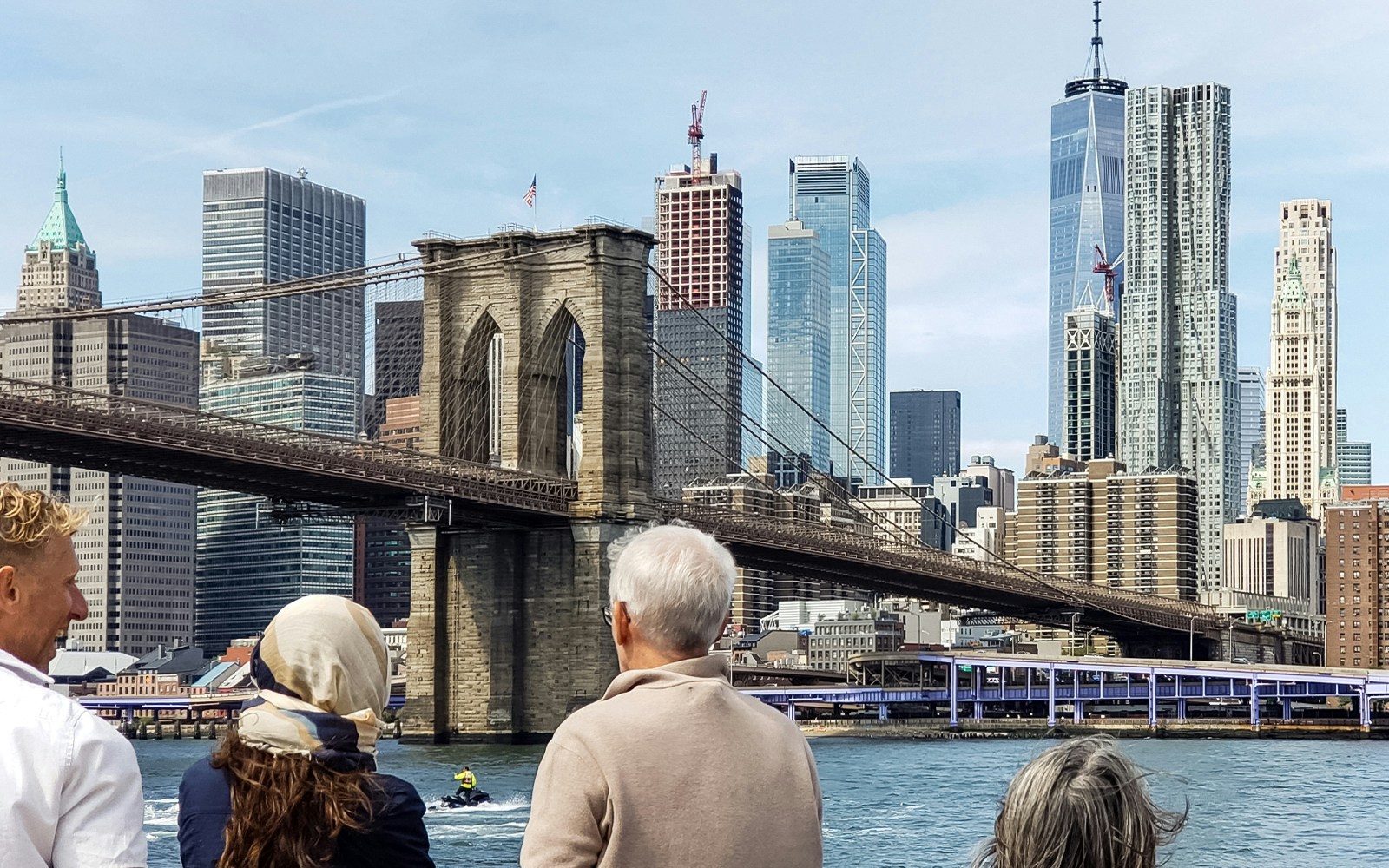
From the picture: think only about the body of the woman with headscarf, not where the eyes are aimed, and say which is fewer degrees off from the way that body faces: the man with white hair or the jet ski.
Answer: the jet ski

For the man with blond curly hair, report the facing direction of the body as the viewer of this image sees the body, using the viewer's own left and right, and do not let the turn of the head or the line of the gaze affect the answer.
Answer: facing away from the viewer and to the right of the viewer

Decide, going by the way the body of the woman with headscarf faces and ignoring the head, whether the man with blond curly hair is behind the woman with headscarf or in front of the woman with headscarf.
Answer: behind

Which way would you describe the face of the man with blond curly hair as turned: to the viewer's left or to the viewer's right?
to the viewer's right

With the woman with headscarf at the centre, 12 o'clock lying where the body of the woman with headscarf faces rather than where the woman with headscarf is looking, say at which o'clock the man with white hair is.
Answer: The man with white hair is roughly at 3 o'clock from the woman with headscarf.

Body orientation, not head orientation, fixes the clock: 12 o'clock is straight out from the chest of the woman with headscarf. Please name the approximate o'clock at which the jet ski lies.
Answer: The jet ski is roughly at 12 o'clock from the woman with headscarf.

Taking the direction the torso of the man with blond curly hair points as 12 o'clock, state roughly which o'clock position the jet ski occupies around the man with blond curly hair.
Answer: The jet ski is roughly at 11 o'clock from the man with blond curly hair.

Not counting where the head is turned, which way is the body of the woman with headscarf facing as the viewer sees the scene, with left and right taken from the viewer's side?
facing away from the viewer

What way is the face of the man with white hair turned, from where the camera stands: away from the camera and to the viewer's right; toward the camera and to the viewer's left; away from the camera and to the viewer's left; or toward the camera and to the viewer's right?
away from the camera and to the viewer's left

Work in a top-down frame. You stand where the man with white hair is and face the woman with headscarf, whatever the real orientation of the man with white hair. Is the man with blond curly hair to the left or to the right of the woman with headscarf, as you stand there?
left
